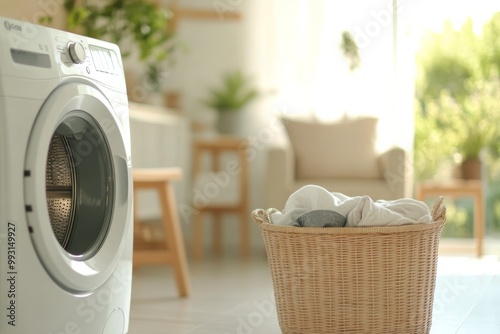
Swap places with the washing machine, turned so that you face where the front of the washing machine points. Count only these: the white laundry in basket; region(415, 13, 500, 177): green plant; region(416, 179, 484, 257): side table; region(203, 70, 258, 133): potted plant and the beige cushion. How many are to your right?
0

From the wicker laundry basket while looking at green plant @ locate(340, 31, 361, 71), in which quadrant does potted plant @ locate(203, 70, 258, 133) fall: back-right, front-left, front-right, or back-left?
front-left

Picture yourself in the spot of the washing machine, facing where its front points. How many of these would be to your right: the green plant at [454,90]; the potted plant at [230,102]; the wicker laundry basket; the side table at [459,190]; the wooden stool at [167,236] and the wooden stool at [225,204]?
0

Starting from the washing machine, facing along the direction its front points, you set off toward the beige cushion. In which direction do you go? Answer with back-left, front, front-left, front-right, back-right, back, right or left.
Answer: left

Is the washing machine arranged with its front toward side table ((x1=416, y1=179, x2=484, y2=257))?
no

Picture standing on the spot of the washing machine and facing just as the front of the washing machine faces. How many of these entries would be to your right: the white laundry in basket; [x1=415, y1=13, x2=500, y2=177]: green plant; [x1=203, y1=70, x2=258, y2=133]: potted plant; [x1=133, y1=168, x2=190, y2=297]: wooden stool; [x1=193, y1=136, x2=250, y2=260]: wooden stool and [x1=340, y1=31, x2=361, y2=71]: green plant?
0

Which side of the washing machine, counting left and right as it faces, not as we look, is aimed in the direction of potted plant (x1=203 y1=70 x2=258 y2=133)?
left

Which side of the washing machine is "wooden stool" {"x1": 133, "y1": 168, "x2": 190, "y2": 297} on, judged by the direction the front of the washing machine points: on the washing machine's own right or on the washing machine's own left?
on the washing machine's own left

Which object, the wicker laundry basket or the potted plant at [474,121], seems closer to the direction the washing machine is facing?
the wicker laundry basket

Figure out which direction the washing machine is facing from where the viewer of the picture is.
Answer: facing the viewer and to the right of the viewer

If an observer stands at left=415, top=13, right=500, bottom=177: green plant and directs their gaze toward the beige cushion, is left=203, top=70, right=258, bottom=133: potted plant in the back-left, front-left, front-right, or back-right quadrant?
front-right

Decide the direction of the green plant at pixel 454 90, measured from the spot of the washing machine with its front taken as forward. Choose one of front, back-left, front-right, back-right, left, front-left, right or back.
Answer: left

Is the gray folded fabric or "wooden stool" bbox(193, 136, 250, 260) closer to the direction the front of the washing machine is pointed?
the gray folded fabric

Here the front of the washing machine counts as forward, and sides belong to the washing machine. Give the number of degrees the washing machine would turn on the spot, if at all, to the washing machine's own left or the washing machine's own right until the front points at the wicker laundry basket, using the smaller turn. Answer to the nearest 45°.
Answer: approximately 45° to the washing machine's own left

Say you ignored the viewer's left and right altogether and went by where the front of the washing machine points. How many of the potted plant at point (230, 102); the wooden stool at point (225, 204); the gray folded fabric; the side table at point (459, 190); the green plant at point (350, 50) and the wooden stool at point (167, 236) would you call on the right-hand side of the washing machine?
0

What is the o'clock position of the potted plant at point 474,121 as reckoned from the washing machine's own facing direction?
The potted plant is roughly at 9 o'clock from the washing machine.

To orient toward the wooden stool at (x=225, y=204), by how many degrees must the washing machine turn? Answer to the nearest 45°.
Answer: approximately 135° to its left
